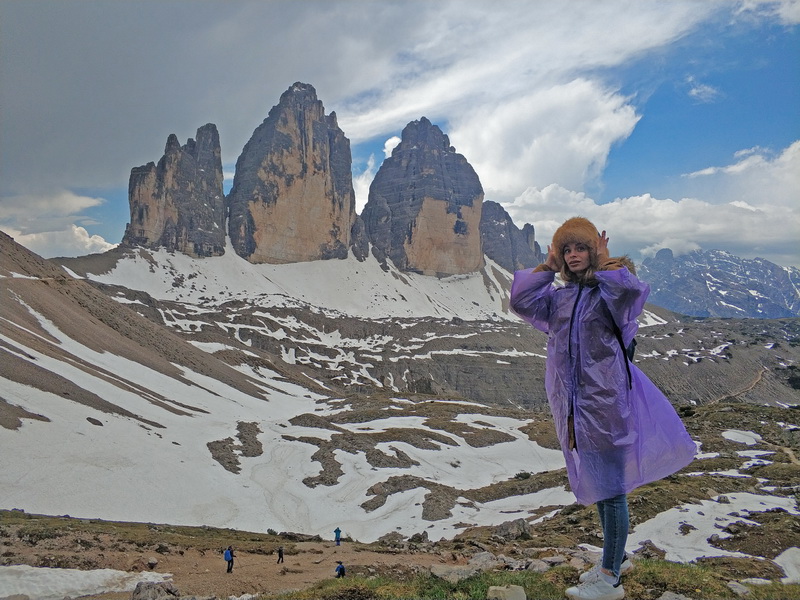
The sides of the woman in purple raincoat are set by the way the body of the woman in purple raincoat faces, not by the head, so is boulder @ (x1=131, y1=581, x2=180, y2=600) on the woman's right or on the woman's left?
on the woman's right

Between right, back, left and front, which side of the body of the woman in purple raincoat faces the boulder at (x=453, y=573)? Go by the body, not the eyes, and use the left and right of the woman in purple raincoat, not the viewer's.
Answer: right

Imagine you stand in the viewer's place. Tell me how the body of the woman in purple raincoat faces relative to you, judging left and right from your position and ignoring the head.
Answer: facing the viewer and to the left of the viewer
